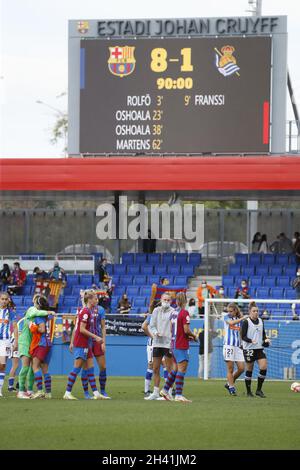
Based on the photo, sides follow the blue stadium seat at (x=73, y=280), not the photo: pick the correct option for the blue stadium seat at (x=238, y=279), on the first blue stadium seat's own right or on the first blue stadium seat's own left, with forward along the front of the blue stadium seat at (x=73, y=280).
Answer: on the first blue stadium seat's own left

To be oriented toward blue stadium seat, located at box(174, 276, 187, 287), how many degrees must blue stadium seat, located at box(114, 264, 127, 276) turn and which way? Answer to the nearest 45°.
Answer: approximately 45° to its left

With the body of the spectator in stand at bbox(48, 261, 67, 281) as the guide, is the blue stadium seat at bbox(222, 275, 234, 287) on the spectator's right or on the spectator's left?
on the spectator's left

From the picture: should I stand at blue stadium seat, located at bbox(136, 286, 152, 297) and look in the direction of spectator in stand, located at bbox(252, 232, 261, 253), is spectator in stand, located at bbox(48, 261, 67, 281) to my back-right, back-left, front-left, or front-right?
back-left

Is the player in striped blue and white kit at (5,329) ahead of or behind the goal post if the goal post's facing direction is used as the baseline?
ahead

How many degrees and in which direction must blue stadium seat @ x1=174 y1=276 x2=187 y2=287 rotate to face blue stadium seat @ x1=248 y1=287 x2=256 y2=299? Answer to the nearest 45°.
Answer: approximately 45° to its left

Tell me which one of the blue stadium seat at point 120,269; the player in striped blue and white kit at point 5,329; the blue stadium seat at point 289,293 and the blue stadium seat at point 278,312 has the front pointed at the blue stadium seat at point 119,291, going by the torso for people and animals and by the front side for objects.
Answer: the blue stadium seat at point 120,269

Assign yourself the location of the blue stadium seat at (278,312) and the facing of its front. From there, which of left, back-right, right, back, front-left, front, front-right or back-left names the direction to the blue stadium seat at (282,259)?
back

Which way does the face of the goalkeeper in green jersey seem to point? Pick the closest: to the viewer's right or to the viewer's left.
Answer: to the viewer's right

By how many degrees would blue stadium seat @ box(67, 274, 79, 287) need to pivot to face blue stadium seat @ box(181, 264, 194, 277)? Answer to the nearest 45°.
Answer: approximately 90° to its left
